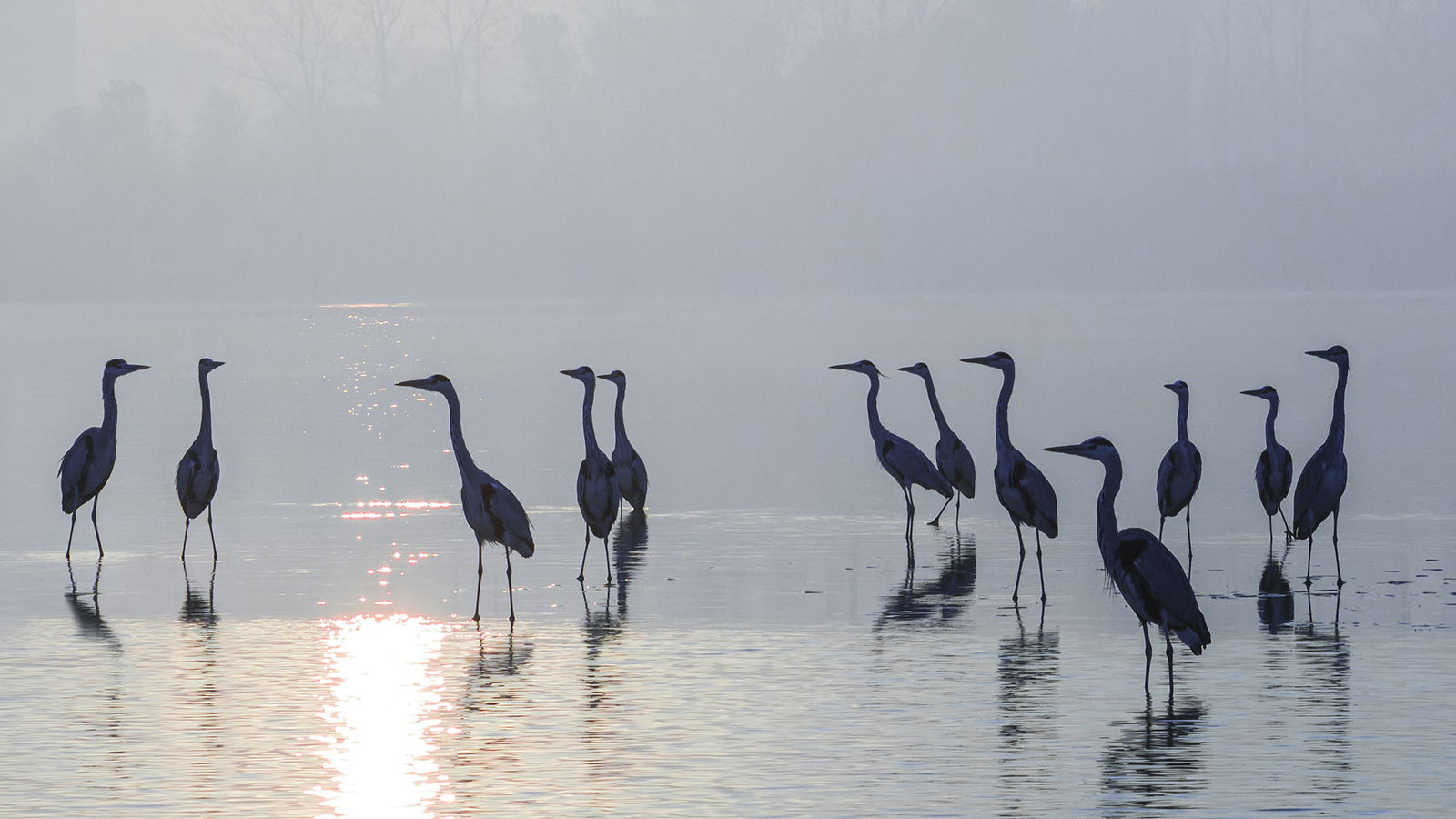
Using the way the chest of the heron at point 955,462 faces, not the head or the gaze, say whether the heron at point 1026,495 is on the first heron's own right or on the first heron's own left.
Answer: on the first heron's own left

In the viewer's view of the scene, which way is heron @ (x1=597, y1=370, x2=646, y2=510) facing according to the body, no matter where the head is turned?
to the viewer's left

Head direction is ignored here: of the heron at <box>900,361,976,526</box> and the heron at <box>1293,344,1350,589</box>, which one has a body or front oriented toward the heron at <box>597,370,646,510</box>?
the heron at <box>900,361,976,526</box>

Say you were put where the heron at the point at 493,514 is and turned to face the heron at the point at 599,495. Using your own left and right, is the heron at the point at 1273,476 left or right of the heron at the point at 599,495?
right

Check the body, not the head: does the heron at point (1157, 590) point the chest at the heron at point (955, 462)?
no

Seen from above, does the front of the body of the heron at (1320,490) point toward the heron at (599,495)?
no

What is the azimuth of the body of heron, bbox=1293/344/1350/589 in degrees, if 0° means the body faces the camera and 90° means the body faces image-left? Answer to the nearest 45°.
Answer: approximately 225°

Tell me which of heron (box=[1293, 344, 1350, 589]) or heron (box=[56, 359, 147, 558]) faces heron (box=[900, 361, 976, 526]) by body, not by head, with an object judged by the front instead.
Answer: heron (box=[56, 359, 147, 558])

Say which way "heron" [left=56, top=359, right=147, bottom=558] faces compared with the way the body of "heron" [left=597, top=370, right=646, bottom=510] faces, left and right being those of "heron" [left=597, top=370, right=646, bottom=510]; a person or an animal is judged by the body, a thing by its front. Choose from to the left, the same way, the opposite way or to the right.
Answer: the opposite way

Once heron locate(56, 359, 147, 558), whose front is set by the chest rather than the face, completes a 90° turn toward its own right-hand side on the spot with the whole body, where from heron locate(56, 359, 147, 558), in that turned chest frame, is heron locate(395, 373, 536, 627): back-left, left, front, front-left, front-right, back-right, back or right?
front-left

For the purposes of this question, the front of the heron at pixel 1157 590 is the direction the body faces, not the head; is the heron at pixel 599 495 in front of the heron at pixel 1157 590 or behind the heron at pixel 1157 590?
in front

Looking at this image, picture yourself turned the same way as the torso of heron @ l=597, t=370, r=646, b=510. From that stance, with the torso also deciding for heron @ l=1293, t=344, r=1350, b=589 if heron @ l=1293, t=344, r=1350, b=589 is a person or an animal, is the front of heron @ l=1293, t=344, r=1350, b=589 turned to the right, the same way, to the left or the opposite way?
the opposite way

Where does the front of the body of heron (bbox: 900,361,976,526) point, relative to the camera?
to the viewer's left

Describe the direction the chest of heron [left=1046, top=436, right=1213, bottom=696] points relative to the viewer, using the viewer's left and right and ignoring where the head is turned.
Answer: facing to the left of the viewer

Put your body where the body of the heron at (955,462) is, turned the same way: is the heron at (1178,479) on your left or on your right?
on your left

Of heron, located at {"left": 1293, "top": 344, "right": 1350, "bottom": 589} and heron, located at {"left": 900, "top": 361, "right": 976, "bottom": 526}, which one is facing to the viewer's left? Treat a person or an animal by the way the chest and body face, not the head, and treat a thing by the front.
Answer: heron, located at {"left": 900, "top": 361, "right": 976, "bottom": 526}
